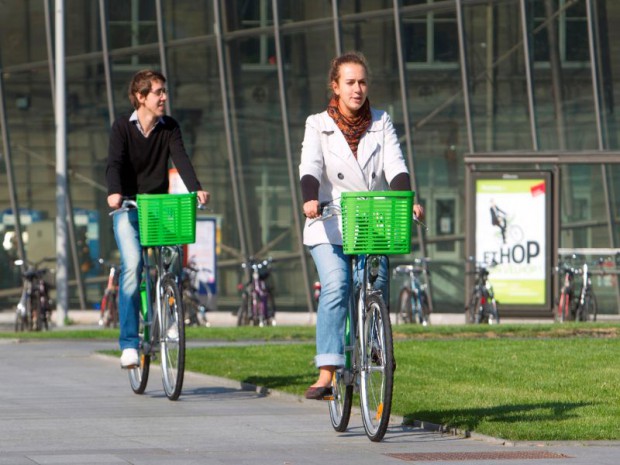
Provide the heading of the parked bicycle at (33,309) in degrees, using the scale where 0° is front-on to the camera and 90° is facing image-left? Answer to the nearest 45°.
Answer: approximately 0°

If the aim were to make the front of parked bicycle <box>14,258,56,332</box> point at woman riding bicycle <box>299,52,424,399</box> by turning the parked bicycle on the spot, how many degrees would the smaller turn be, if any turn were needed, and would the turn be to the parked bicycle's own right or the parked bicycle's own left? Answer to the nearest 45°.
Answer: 0° — it already faces them

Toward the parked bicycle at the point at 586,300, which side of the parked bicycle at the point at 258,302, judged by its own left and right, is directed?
left

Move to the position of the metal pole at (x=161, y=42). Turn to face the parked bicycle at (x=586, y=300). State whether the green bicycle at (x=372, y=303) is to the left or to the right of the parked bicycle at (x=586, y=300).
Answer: right

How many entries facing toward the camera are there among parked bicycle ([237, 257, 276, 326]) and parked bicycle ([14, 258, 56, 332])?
2

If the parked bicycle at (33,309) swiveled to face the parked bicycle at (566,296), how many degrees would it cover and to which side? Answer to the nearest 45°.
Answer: approximately 90° to its left

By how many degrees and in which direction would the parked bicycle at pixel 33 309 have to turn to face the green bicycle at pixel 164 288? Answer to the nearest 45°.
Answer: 0° — it already faces it

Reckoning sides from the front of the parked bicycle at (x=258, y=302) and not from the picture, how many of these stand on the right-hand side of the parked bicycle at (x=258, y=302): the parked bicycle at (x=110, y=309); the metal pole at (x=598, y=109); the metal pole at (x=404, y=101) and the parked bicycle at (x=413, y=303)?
1
